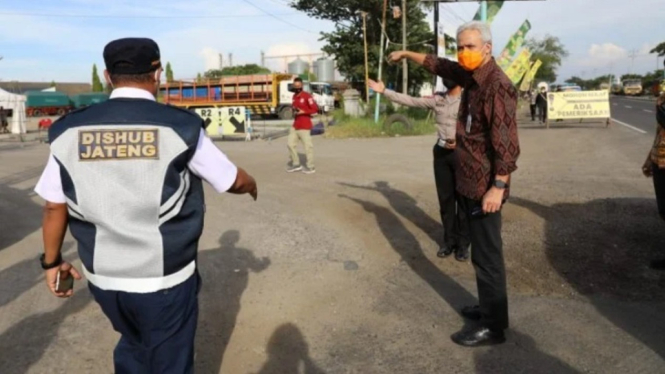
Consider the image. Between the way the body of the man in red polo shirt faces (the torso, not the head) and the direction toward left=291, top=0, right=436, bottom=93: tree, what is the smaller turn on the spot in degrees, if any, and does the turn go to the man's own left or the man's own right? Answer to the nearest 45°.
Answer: approximately 135° to the man's own right

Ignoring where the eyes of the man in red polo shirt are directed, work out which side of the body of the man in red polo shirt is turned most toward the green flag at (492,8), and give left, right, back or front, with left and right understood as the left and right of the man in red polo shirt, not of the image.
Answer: back

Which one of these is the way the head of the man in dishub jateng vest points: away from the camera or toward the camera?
away from the camera

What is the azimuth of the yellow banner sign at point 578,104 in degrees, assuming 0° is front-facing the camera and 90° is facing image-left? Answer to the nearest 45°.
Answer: approximately 0°

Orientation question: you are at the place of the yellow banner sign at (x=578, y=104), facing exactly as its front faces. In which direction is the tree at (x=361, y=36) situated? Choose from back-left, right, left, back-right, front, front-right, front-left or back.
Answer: back-right

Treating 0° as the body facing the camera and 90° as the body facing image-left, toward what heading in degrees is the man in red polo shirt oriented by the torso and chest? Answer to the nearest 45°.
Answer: approximately 45°
